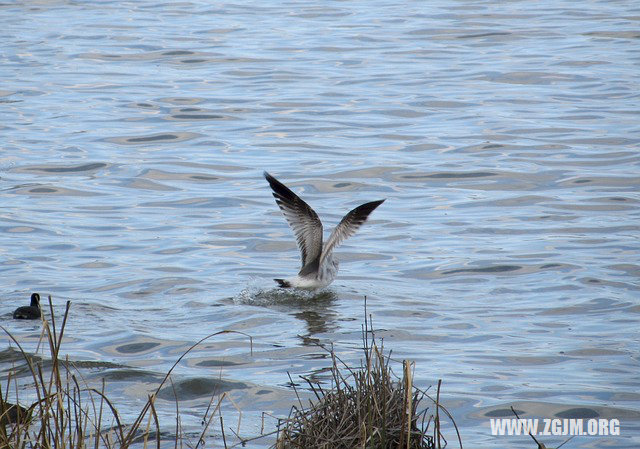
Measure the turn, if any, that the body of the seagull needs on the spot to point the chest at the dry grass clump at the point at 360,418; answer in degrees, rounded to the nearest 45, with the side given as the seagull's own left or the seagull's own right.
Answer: approximately 135° to the seagull's own right

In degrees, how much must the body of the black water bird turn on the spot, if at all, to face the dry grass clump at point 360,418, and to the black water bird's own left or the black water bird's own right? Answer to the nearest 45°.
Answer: approximately 90° to the black water bird's own right

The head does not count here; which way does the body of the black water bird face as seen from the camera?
to the viewer's right

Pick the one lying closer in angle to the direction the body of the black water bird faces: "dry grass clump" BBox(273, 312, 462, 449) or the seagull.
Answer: the seagull

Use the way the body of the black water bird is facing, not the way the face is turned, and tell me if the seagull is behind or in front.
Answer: in front

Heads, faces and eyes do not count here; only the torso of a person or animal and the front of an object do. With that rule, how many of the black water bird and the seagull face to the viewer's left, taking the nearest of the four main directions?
0

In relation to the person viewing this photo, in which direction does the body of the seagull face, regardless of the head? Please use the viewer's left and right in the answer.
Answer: facing away from the viewer and to the right of the viewer

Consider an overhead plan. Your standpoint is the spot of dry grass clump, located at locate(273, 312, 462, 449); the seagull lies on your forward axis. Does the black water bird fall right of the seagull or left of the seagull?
left
